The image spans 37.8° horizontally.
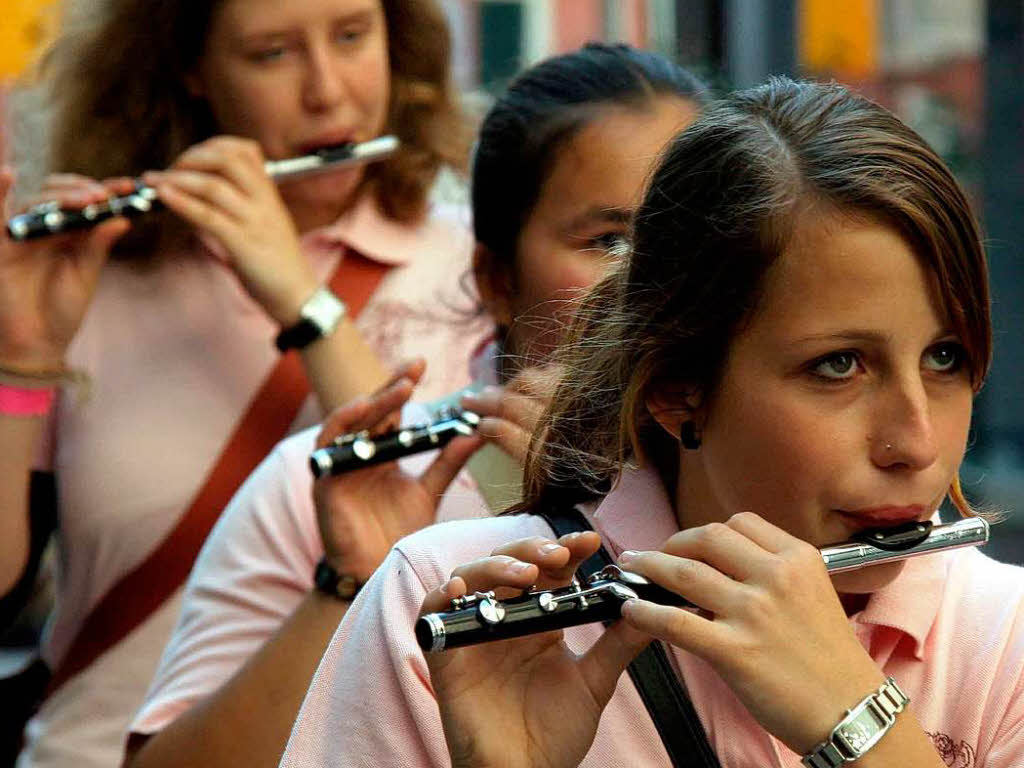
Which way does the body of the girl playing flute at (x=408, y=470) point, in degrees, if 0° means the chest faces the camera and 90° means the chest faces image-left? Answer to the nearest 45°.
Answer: approximately 315°

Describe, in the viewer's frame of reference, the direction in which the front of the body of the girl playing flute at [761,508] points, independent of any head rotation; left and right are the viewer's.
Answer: facing the viewer and to the right of the viewer

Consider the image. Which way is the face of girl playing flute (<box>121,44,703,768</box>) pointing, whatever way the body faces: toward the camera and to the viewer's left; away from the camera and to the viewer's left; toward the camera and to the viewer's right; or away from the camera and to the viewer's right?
toward the camera and to the viewer's right

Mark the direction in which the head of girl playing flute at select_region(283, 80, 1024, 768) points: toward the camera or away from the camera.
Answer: toward the camera

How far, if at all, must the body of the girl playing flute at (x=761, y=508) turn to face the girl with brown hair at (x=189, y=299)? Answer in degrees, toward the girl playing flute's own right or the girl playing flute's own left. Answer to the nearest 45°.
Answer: approximately 180°

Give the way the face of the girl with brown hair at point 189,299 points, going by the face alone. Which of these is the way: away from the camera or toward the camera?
toward the camera

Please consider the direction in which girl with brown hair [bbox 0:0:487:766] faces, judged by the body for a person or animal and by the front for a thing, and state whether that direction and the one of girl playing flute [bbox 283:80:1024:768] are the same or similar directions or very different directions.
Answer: same or similar directions

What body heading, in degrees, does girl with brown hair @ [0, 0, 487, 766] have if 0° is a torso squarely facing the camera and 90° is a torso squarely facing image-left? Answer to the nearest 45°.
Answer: approximately 315°

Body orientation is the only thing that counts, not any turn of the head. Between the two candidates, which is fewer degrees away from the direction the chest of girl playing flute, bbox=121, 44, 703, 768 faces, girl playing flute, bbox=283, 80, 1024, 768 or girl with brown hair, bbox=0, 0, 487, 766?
the girl playing flute

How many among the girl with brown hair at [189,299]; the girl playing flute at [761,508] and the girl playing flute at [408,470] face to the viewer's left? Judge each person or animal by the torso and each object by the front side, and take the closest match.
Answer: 0

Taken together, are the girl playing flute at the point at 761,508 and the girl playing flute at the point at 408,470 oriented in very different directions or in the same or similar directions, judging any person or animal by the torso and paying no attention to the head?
same or similar directions
